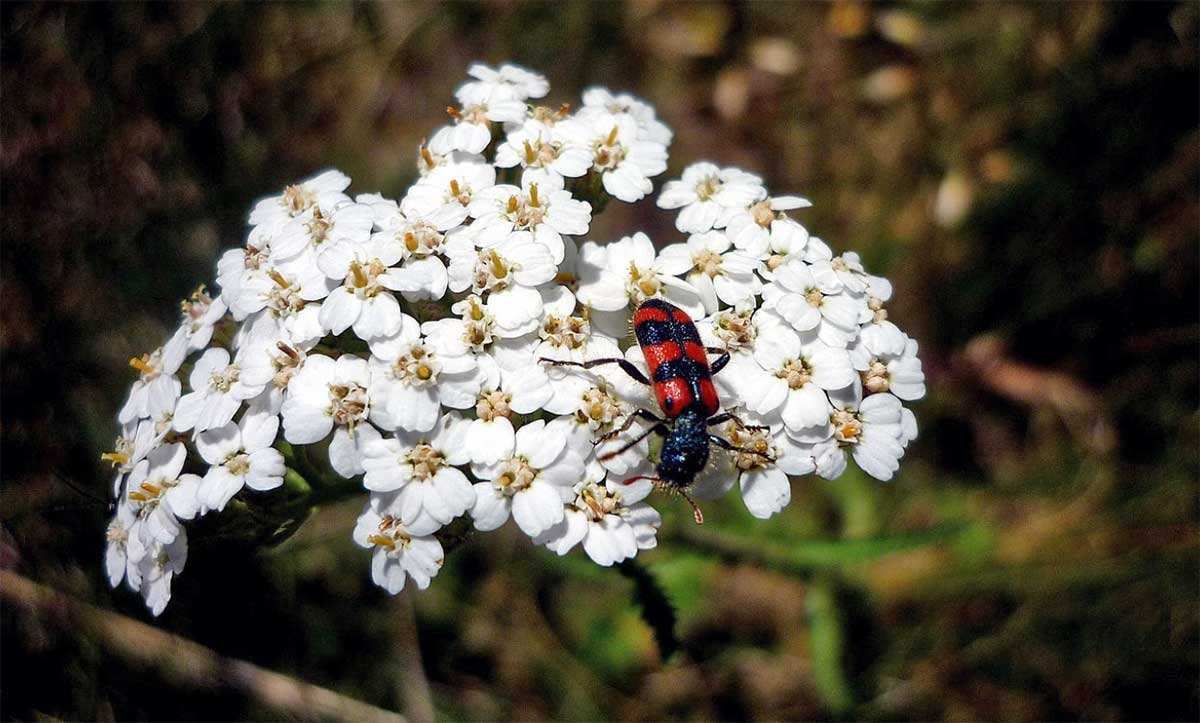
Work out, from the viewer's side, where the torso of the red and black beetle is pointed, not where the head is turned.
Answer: toward the camera
